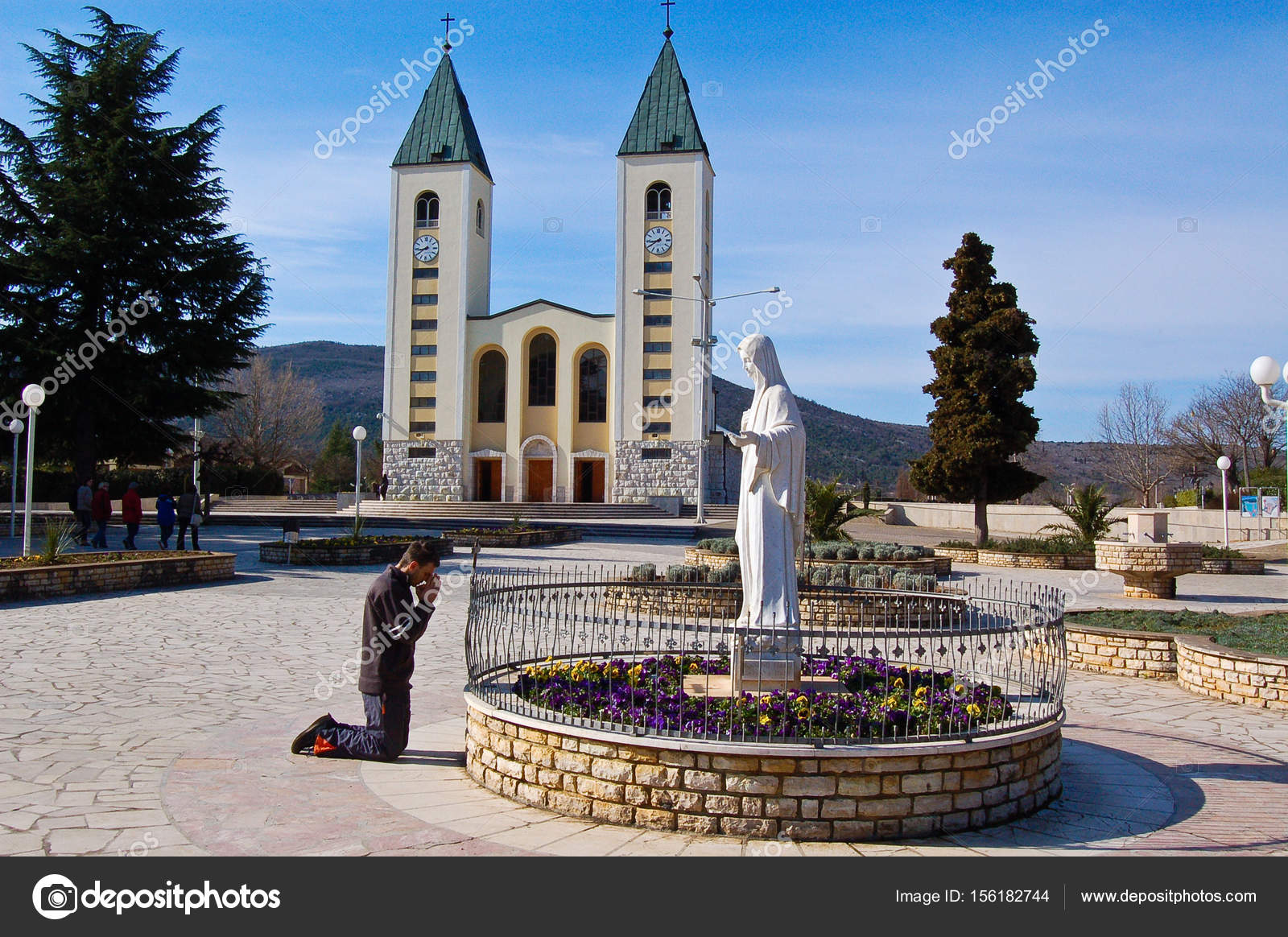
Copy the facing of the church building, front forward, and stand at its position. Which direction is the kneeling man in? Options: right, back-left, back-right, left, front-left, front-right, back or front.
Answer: front

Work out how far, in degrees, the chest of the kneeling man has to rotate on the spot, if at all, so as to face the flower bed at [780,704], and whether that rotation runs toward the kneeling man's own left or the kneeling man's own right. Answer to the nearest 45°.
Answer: approximately 45° to the kneeling man's own right

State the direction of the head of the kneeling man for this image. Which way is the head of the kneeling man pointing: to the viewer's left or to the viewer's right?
to the viewer's right

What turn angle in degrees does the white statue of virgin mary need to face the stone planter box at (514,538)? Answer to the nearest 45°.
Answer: approximately 90° to its right

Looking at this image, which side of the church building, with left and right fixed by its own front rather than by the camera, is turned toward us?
front

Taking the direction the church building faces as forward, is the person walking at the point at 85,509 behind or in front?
in front

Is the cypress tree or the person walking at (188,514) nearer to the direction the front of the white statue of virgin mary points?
the person walking

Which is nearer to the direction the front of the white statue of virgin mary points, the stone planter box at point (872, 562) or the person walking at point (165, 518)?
the person walking

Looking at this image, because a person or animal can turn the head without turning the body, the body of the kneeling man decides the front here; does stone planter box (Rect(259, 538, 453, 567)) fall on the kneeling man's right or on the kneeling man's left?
on the kneeling man's left

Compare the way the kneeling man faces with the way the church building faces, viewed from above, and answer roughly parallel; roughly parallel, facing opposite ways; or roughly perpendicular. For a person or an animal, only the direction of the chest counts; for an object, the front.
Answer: roughly perpendicular

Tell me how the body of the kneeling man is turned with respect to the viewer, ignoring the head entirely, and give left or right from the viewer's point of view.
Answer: facing to the right of the viewer

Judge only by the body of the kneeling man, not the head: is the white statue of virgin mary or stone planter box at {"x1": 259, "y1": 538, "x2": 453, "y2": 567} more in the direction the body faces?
the white statue of virgin mary

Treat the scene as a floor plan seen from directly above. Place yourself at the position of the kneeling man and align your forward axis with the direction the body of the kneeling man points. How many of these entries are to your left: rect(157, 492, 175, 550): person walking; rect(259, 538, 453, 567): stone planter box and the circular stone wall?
2
